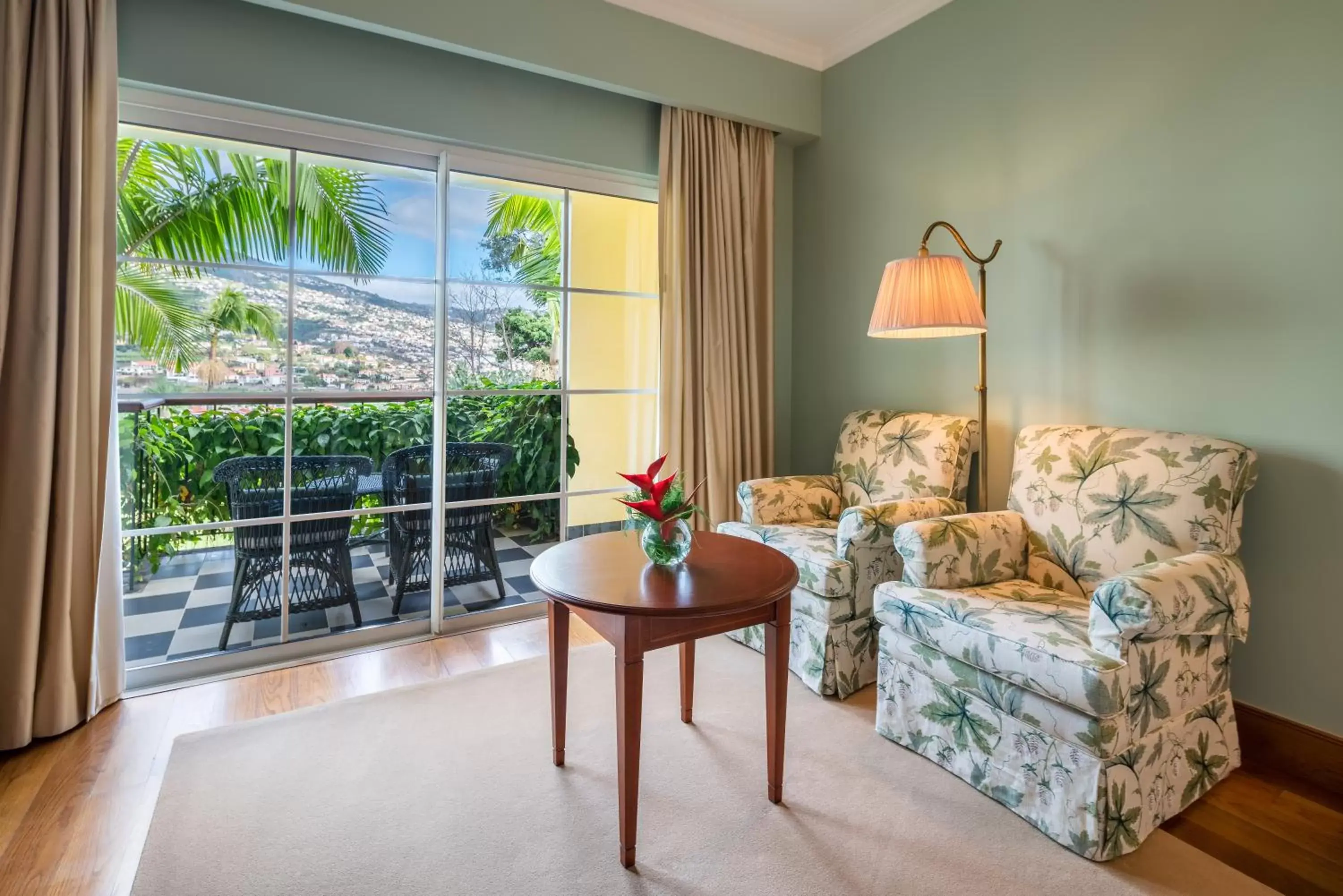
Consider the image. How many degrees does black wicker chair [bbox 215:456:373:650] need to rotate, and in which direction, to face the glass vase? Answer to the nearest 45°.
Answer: approximately 135° to its right

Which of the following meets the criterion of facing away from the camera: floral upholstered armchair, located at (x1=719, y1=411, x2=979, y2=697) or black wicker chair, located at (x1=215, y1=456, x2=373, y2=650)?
the black wicker chair

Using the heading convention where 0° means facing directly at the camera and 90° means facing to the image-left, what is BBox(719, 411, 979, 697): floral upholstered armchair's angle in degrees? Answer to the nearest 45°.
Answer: approximately 45°

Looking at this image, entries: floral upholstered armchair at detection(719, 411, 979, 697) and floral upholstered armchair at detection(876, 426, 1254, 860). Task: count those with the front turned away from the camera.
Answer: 0

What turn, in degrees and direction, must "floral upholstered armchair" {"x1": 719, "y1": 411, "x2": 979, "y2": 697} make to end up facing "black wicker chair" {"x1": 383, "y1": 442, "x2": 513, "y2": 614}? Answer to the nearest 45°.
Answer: approximately 45° to its right

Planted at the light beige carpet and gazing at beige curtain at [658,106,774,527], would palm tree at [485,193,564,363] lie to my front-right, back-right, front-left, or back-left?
front-left

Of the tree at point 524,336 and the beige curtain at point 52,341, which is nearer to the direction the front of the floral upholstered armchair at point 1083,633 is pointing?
the beige curtain

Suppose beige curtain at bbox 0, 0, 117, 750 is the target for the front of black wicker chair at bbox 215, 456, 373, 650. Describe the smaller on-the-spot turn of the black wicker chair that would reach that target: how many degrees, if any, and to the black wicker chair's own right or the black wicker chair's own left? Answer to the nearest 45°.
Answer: approximately 135° to the black wicker chair's own left

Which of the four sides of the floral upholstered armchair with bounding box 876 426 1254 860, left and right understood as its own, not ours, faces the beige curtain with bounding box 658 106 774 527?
right

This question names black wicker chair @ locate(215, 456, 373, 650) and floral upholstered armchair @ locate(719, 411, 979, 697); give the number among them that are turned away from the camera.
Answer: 1

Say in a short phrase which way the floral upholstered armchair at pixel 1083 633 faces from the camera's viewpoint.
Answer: facing the viewer and to the left of the viewer

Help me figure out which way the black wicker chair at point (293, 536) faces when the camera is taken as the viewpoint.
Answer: facing away from the viewer

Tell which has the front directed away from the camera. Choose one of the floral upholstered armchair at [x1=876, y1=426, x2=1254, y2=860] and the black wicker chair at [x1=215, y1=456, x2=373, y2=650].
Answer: the black wicker chair
